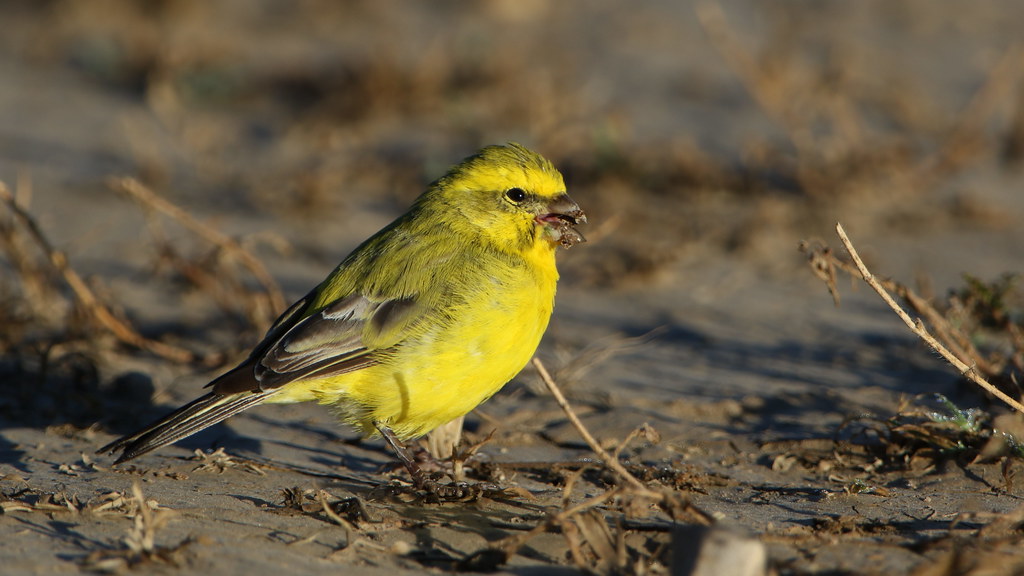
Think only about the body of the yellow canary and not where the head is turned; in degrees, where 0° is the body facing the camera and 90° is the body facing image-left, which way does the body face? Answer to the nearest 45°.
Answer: approximately 270°

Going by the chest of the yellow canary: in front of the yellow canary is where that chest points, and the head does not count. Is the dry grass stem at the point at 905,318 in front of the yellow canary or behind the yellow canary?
in front

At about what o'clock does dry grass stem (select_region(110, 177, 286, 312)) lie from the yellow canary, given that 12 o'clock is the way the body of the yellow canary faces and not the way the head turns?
The dry grass stem is roughly at 8 o'clock from the yellow canary.

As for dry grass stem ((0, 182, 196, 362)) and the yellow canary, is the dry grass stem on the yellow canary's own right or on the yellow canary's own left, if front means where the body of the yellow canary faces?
on the yellow canary's own left
